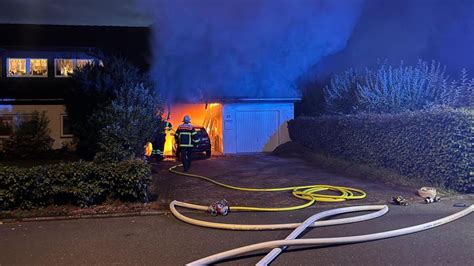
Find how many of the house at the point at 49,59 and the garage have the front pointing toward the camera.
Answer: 2

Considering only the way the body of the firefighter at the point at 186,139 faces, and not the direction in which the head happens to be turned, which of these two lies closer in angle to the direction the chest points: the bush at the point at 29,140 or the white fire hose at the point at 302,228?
the bush

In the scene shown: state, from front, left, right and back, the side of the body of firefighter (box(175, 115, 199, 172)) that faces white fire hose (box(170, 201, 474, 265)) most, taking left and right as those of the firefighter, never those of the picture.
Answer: back

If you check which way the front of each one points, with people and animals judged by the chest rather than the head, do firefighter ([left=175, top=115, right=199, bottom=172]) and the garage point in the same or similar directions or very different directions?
very different directions

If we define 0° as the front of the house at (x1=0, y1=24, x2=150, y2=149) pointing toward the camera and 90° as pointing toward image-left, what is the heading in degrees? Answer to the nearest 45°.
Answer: approximately 0°

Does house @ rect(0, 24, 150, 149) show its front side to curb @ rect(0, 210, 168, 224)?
yes
